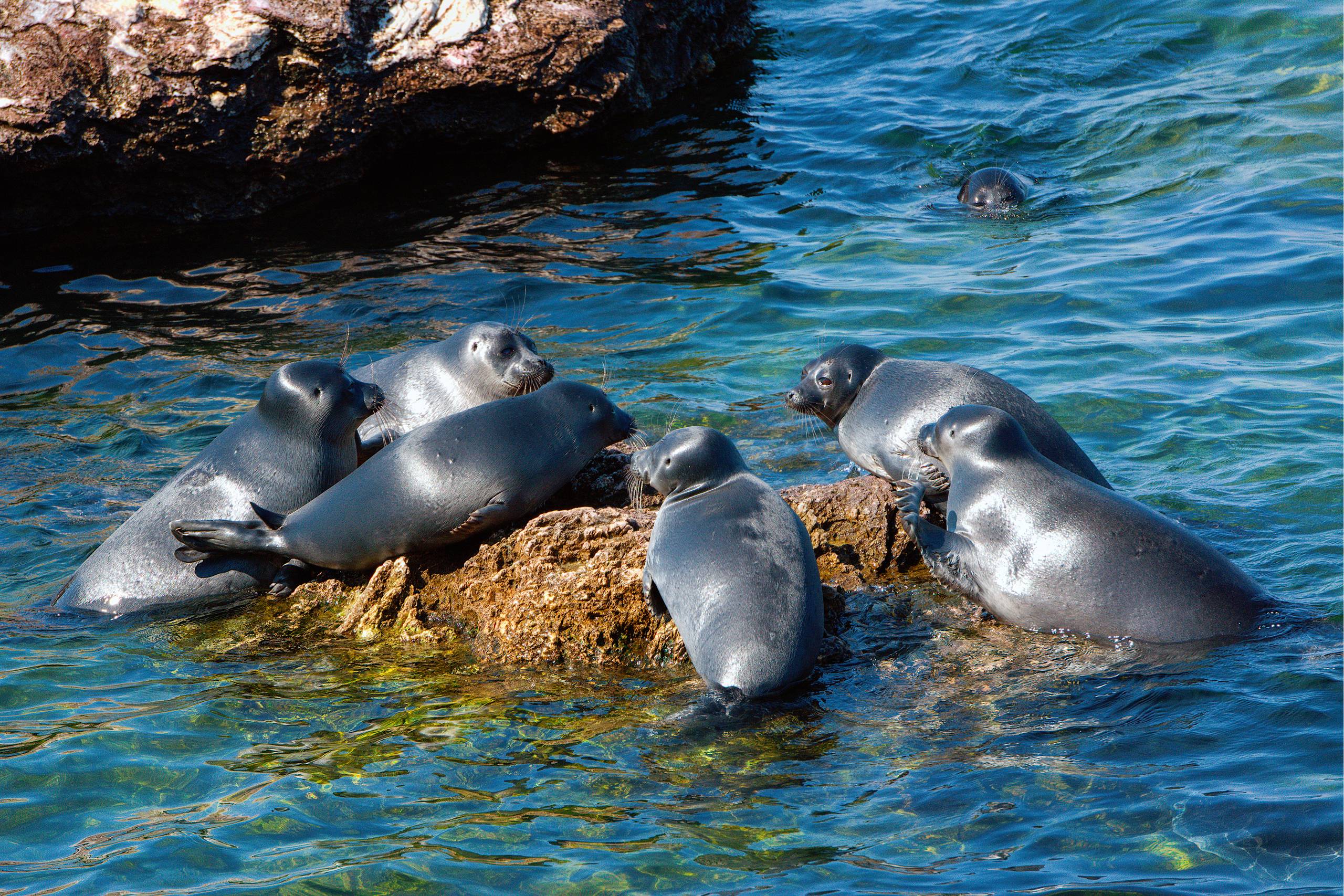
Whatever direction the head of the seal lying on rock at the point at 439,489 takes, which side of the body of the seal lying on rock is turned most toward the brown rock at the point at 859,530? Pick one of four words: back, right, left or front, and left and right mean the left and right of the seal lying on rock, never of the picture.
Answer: front

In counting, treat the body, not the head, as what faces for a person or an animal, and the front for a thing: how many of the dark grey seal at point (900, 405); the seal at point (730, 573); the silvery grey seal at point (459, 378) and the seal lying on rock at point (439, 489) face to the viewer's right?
2

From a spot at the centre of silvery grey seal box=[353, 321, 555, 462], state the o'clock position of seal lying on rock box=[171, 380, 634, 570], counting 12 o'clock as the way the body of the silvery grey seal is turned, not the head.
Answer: The seal lying on rock is roughly at 3 o'clock from the silvery grey seal.

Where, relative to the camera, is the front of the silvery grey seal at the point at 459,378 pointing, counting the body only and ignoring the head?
to the viewer's right

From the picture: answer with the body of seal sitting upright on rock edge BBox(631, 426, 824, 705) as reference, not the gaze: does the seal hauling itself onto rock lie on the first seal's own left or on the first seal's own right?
on the first seal's own right

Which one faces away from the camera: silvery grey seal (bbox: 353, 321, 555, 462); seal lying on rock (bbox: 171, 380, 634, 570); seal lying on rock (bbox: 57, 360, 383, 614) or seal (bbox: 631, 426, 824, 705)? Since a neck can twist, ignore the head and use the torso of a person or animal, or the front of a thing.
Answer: seal (bbox: 631, 426, 824, 705)

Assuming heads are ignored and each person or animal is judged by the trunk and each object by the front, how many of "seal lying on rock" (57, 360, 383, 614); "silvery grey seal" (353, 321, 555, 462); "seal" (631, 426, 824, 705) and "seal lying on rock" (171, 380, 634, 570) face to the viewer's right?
3

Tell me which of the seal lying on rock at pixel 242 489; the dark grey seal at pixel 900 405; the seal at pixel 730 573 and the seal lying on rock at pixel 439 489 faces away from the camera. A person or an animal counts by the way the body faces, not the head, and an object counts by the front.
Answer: the seal at pixel 730 573

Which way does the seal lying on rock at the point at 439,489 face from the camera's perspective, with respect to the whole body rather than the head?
to the viewer's right

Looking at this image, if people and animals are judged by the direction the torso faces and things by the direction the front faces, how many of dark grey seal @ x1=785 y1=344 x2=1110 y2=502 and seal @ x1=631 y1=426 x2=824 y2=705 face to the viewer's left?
1

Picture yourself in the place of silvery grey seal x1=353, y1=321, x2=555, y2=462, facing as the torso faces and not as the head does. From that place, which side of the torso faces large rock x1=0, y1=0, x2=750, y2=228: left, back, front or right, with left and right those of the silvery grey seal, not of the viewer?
left

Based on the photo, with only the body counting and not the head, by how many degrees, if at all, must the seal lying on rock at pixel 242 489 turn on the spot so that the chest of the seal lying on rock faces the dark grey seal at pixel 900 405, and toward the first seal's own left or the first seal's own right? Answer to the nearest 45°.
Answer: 0° — it already faces it

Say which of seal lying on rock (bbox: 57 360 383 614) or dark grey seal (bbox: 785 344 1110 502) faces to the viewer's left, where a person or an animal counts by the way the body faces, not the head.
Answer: the dark grey seal

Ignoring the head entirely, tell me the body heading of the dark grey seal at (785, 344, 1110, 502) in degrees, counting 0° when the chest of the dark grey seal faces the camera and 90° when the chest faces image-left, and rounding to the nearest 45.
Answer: approximately 90°

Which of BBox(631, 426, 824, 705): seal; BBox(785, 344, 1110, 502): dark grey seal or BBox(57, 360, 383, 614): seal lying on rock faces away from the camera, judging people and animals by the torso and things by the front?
BBox(631, 426, 824, 705): seal

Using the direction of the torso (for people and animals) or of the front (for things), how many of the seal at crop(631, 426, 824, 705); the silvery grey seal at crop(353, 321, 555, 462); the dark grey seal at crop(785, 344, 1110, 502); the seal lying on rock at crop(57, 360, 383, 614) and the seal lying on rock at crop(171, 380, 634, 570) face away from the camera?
1

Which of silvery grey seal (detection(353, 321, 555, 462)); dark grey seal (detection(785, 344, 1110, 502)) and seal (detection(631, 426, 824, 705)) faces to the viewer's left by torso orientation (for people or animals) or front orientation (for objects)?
dark grey seal (detection(785, 344, 1110, 502))

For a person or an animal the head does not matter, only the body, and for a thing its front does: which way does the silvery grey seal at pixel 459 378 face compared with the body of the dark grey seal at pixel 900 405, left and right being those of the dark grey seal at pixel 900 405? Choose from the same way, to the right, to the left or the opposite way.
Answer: the opposite way

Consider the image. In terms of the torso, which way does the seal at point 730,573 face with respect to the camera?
away from the camera

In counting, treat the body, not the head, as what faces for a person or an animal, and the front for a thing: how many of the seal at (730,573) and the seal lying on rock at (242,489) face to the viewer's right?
1
